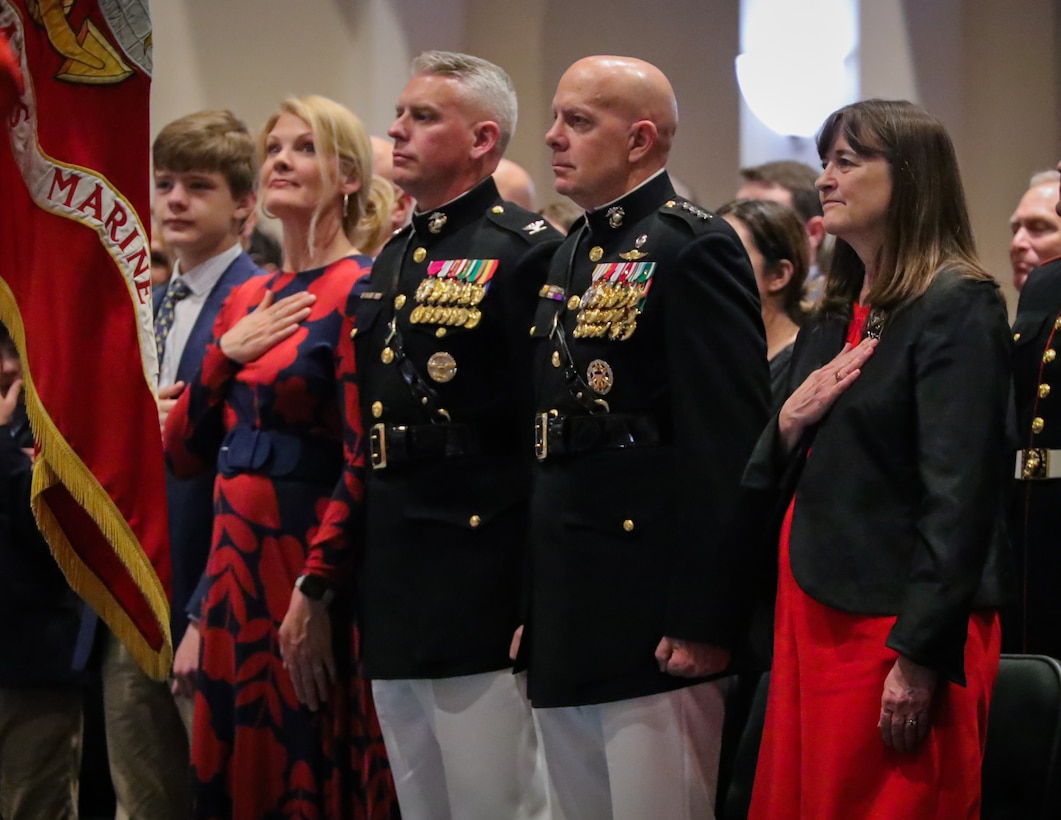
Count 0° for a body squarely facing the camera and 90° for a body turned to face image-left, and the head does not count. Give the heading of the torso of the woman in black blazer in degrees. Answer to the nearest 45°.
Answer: approximately 45°

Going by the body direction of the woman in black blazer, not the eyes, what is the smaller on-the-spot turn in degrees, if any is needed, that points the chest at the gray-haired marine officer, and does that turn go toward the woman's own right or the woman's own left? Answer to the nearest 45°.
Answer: approximately 90° to the woman's own right

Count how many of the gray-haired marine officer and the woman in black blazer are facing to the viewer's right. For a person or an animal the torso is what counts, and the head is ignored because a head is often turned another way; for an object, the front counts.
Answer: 0

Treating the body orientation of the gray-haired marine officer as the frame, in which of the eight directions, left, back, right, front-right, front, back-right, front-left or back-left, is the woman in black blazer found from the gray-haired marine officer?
left

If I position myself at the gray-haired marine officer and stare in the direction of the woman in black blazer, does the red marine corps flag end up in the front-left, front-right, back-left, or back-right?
back-right

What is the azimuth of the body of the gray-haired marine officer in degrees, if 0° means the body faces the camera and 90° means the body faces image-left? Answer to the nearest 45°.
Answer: approximately 45°

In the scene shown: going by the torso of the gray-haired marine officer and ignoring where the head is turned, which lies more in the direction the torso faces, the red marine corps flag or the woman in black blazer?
the red marine corps flag

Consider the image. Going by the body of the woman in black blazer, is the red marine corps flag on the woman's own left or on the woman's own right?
on the woman's own right

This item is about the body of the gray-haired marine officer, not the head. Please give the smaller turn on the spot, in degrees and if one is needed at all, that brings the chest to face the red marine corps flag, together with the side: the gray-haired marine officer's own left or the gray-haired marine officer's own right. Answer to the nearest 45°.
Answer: approximately 45° to the gray-haired marine officer's own right
